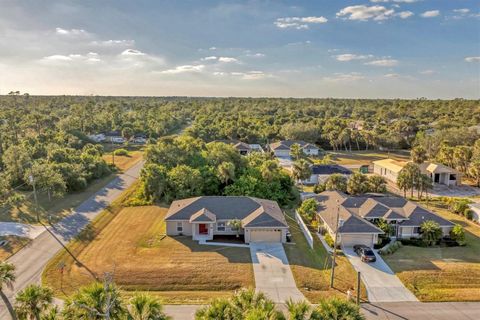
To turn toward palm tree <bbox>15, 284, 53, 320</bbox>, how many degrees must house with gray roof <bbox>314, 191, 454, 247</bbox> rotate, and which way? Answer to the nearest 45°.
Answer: approximately 45° to its right

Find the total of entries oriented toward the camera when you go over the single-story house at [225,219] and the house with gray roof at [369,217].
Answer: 2

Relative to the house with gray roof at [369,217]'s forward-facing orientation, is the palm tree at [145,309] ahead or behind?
ahead

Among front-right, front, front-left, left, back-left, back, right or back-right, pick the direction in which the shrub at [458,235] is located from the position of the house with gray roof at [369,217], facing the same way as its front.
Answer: left

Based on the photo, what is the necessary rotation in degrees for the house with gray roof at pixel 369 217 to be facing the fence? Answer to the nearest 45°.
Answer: approximately 90° to its right

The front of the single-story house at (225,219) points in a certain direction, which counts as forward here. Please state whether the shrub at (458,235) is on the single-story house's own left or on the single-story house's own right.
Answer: on the single-story house's own left

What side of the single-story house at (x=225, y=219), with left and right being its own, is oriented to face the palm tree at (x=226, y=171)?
back

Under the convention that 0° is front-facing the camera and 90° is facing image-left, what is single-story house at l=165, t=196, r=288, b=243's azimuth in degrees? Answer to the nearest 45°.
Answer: approximately 0°

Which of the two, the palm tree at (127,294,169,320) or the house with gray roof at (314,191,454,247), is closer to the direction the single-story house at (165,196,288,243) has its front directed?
the palm tree

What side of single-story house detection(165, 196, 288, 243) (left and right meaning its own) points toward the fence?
left

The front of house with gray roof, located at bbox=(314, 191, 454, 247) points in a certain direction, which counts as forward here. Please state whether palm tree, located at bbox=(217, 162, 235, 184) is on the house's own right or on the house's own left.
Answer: on the house's own right

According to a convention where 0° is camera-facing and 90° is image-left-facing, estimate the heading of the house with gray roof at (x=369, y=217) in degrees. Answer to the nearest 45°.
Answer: approximately 0°

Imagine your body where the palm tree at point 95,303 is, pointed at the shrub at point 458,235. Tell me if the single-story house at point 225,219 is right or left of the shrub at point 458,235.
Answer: left

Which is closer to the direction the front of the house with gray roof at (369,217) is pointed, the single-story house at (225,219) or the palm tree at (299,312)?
the palm tree
